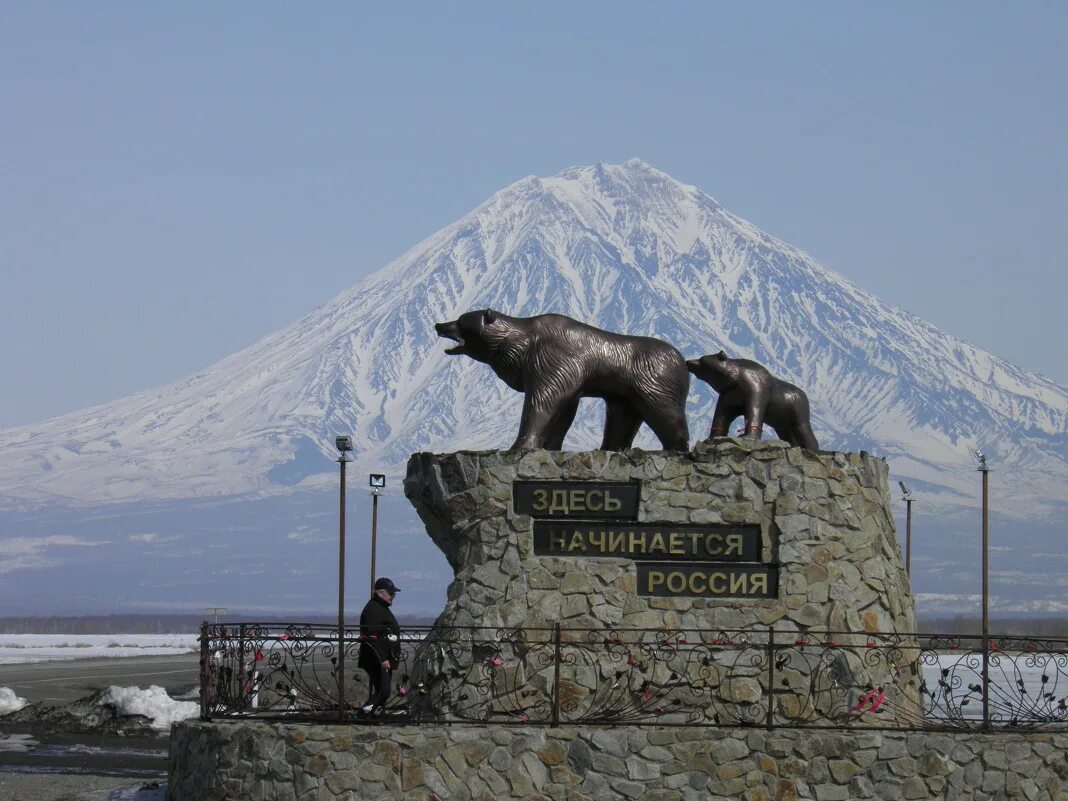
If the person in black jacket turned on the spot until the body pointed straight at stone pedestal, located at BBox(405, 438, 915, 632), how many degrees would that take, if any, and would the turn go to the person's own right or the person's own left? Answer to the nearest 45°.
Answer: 0° — they already face it

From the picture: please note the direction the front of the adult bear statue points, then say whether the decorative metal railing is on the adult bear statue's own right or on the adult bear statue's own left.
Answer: on the adult bear statue's own left

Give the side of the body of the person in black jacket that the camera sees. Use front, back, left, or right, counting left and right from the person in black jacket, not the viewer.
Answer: right

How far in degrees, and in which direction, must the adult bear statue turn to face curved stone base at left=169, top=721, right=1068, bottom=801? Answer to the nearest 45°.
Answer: approximately 90° to its left

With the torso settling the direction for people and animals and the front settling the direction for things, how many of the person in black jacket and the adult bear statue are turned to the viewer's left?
1

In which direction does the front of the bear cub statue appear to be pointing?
to the viewer's left

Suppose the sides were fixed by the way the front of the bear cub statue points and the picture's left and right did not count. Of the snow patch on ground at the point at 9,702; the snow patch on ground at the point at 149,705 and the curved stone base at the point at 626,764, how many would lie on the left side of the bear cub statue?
1

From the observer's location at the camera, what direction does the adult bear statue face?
facing to the left of the viewer

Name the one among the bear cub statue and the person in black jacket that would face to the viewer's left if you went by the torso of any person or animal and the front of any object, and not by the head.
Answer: the bear cub statue

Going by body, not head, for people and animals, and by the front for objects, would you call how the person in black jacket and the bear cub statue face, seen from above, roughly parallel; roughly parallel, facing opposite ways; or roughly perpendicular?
roughly parallel, facing opposite ways

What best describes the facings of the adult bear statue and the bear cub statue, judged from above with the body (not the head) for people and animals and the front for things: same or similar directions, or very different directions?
same or similar directions
